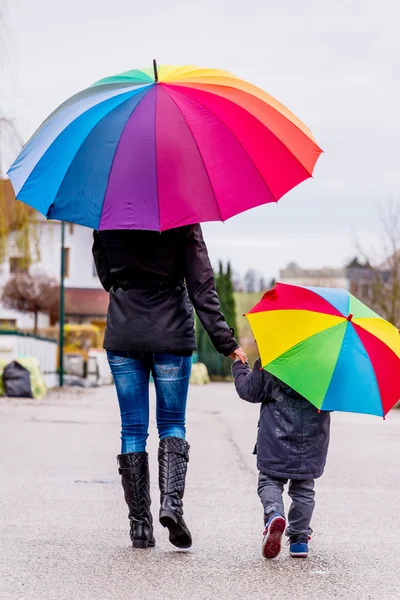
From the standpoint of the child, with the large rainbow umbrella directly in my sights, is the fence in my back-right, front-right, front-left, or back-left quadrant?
front-right

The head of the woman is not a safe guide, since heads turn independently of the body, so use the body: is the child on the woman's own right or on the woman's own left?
on the woman's own right

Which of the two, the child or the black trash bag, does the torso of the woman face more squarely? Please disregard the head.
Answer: the black trash bag

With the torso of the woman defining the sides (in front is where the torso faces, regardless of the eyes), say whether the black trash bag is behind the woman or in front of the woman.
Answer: in front

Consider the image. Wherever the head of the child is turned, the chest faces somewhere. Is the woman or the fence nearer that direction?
the fence

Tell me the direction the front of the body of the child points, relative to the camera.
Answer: away from the camera

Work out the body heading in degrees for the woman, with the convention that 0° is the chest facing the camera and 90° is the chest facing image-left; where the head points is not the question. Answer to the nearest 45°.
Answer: approximately 180°

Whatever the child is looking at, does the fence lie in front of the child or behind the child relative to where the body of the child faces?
in front

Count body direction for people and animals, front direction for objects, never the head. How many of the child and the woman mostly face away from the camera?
2

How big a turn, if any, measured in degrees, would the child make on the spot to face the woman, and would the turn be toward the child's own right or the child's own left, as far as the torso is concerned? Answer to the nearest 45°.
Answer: approximately 90° to the child's own left
